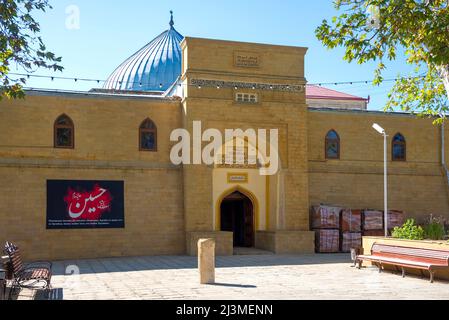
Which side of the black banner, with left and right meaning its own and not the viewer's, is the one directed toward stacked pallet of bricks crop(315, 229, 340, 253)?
left

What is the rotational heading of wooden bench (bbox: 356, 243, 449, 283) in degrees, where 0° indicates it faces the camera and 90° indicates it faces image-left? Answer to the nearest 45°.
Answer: approximately 45°

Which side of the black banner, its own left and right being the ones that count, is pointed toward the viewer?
front

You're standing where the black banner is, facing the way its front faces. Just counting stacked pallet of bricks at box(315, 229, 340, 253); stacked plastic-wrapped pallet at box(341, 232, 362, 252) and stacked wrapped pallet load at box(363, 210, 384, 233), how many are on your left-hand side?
3

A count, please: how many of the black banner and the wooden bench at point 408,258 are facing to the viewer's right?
0

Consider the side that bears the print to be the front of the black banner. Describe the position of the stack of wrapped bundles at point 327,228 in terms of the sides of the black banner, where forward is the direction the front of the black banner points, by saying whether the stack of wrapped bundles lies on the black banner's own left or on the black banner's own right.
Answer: on the black banner's own left

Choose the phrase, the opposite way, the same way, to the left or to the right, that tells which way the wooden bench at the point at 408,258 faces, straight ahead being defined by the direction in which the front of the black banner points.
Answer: to the right

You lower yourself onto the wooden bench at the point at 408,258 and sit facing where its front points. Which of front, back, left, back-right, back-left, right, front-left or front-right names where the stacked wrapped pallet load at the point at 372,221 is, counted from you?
back-right

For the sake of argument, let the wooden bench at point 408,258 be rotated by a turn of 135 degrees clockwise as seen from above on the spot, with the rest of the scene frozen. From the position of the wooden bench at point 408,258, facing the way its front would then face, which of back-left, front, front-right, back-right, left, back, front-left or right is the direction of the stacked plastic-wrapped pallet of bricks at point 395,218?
front

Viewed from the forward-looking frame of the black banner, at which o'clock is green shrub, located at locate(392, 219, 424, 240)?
The green shrub is roughly at 10 o'clock from the black banner.

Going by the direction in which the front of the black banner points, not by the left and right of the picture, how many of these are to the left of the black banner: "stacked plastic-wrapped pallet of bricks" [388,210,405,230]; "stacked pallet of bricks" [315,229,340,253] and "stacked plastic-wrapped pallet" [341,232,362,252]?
3
